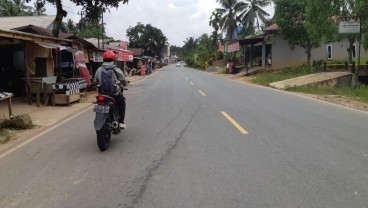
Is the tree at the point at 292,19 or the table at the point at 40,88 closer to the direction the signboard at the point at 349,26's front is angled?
the table

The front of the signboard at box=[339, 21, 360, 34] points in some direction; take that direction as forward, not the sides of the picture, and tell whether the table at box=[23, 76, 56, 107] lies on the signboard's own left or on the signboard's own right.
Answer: on the signboard's own right

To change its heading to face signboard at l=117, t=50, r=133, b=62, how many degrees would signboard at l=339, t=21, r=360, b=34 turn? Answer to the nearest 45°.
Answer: approximately 135° to its right

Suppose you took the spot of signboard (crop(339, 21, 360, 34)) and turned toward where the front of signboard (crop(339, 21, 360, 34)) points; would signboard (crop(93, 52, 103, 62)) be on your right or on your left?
on your right

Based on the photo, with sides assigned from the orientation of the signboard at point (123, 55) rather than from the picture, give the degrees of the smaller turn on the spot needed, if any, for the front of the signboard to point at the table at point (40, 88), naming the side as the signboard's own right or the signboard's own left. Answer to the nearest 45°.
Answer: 0° — it already faces it

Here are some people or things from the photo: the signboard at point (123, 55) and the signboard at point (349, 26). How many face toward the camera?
2

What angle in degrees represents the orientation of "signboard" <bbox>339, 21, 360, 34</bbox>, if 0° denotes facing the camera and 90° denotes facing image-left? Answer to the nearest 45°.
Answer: approximately 0°

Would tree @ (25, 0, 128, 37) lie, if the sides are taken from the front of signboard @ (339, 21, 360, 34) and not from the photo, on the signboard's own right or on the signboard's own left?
on the signboard's own right
